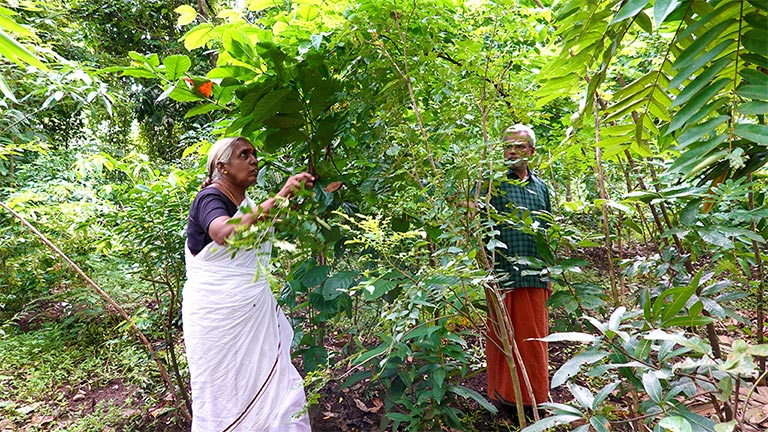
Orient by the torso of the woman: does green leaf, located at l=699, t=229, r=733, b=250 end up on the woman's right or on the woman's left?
on the woman's left

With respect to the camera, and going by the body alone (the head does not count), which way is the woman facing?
to the viewer's right

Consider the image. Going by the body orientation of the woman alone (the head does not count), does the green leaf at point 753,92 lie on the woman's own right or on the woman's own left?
on the woman's own right

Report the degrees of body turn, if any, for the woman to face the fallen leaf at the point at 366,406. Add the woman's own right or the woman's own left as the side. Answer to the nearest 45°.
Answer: approximately 45° to the woman's own left

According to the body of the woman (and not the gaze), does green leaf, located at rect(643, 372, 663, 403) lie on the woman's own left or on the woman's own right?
on the woman's own right

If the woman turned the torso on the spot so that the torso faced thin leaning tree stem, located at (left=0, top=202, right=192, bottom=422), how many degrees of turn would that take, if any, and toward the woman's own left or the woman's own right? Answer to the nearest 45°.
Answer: approximately 135° to the woman's own left

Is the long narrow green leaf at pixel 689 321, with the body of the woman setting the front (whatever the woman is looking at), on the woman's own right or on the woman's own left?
on the woman's own right

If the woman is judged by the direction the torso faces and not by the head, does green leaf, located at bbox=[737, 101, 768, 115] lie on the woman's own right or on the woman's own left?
on the woman's own right
